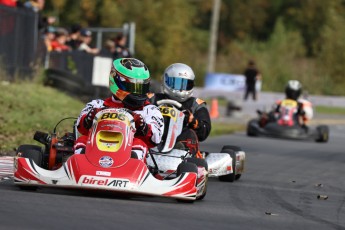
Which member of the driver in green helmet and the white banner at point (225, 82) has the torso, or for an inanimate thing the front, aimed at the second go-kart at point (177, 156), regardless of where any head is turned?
the white banner

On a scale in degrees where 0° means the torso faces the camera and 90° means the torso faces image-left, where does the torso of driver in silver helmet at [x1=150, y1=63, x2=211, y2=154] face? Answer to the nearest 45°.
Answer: approximately 45°

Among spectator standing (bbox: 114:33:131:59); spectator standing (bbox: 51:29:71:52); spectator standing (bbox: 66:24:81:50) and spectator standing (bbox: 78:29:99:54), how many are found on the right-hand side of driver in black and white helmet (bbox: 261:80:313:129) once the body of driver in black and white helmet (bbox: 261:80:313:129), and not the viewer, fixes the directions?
4

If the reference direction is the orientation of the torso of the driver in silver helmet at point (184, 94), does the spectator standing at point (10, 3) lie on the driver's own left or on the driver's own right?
on the driver's own right

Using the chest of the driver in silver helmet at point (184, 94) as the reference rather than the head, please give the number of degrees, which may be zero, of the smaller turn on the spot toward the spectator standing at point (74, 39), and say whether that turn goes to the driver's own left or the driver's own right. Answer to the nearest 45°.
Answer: approximately 135° to the driver's own right

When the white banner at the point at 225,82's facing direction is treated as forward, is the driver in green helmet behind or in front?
in front

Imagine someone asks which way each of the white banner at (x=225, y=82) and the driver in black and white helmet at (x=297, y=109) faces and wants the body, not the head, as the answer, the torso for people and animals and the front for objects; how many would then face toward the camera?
2

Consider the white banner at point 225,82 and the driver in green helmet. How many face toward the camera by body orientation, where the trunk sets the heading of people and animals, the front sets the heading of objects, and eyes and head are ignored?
2

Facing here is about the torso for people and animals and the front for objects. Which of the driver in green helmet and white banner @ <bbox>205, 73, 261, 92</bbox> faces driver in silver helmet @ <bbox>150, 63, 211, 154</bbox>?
the white banner

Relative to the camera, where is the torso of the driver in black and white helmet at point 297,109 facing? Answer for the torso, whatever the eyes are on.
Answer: toward the camera

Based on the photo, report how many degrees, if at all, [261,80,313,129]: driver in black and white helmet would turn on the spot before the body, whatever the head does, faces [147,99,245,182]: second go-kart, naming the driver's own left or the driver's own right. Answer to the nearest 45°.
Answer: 0° — they already face it

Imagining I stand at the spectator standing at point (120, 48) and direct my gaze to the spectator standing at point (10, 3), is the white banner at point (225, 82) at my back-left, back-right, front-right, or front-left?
back-right

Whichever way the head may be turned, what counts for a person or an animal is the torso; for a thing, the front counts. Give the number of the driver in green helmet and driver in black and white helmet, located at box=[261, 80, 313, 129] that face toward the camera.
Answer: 2
